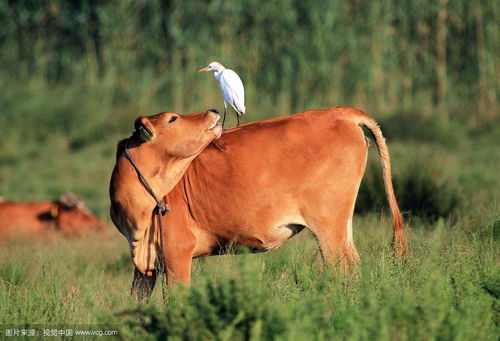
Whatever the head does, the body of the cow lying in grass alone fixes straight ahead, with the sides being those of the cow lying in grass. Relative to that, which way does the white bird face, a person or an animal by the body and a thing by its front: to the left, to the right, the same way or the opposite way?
the opposite way

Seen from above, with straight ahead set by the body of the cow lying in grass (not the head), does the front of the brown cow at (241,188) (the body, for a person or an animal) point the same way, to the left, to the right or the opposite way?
the opposite way

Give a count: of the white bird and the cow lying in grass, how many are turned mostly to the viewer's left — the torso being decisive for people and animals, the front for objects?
1

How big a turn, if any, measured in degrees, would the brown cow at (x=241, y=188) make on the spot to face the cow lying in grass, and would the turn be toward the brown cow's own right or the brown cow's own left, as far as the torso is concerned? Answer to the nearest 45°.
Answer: approximately 45° to the brown cow's own right

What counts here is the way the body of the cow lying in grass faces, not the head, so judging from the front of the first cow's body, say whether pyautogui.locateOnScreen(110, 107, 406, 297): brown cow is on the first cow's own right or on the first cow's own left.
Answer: on the first cow's own right

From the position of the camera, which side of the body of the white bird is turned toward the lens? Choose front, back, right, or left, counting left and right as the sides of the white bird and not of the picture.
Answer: left

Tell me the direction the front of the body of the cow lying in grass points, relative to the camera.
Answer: to the viewer's right

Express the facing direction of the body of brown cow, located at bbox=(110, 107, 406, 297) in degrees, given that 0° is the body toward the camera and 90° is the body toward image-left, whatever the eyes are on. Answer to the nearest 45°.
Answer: approximately 90°
